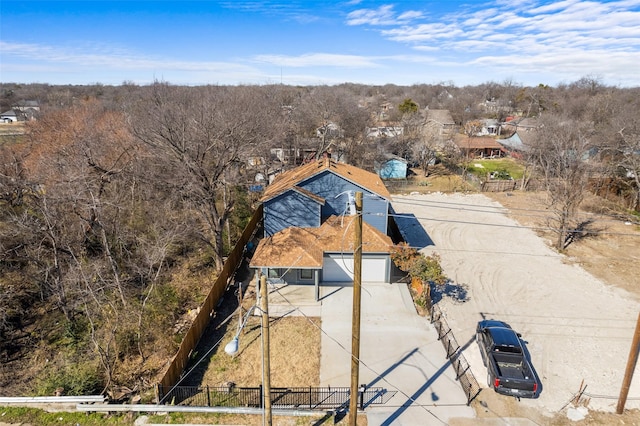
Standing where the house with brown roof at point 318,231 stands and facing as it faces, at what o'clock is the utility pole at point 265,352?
The utility pole is roughly at 12 o'clock from the house with brown roof.

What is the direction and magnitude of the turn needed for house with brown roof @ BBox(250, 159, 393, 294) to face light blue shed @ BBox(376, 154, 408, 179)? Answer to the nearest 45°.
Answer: approximately 180°

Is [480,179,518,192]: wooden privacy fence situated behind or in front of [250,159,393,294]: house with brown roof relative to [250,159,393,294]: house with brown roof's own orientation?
behind

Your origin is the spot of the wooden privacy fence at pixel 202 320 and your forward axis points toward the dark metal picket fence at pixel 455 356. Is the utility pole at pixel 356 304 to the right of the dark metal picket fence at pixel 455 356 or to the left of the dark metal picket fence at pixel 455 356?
right

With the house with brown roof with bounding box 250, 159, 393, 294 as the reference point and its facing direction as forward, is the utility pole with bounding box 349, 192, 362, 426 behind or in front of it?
in front

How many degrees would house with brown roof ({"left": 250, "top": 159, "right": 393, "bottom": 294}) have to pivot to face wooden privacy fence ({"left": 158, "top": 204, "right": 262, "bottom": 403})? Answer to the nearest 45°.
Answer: approximately 45° to its right

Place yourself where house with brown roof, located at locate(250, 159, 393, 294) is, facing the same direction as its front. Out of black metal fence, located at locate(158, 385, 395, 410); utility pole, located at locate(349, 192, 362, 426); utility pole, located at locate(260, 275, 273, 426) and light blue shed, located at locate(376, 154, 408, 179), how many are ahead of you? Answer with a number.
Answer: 3

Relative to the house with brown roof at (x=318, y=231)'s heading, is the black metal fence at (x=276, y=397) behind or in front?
in front

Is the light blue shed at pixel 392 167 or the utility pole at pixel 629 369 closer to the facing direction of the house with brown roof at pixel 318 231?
the utility pole

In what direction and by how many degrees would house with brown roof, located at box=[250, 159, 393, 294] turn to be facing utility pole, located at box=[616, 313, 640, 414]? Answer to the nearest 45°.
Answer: approximately 45° to its left

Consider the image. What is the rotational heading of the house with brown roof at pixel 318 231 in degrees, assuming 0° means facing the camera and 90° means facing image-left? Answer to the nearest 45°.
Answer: approximately 0°

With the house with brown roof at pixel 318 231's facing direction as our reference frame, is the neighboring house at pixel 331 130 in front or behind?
behind
